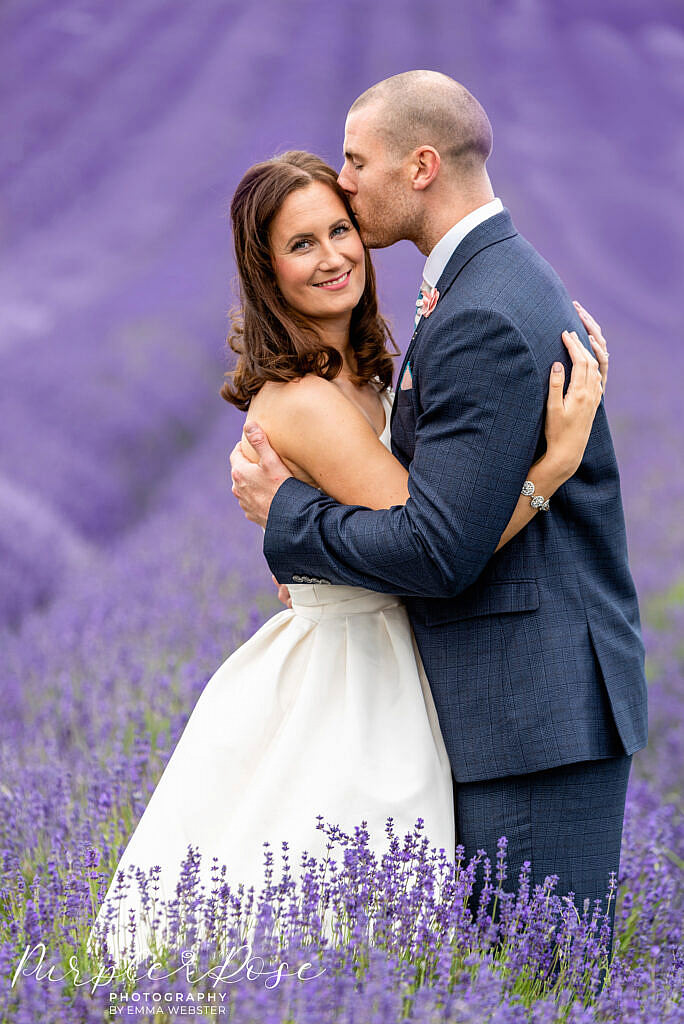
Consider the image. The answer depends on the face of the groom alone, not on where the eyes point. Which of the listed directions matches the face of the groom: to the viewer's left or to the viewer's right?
to the viewer's left

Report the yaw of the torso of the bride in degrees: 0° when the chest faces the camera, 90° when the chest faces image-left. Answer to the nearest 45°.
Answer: approximately 270°

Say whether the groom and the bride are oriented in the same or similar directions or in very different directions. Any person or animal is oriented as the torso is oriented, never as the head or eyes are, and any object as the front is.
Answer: very different directions

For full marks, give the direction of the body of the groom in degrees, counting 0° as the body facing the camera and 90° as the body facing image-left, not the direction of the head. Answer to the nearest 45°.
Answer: approximately 90°
